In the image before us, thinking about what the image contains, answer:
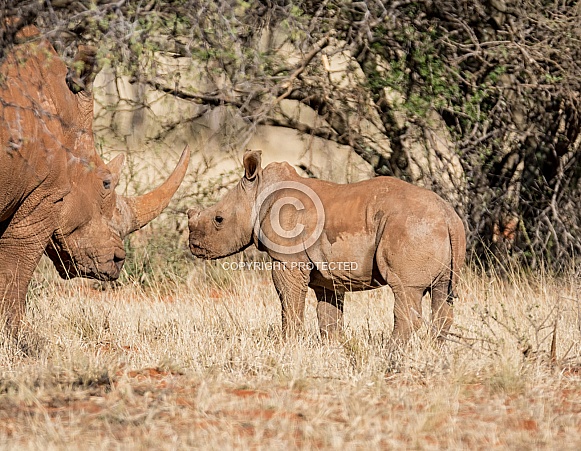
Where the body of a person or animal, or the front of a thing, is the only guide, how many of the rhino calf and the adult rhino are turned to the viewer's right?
1

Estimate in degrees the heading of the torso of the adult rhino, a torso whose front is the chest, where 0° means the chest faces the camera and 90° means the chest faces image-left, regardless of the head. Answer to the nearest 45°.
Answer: approximately 270°

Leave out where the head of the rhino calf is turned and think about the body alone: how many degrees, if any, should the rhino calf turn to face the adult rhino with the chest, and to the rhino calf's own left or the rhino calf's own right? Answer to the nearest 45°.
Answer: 0° — it already faces it

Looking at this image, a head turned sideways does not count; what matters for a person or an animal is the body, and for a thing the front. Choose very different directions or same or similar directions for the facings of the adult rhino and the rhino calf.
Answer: very different directions

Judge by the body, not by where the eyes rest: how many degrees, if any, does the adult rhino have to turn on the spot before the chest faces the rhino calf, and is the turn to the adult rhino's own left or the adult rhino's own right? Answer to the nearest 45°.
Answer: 0° — it already faces it

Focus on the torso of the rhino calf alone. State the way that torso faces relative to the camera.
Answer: to the viewer's left
